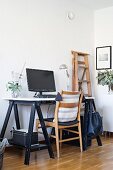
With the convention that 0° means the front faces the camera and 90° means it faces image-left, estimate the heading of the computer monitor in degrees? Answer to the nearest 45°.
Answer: approximately 315°

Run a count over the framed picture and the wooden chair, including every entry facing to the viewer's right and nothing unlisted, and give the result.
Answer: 0

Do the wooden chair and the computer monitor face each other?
yes

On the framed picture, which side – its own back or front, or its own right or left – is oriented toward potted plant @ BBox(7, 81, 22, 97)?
front

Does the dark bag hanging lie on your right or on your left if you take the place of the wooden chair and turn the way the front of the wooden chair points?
on your right

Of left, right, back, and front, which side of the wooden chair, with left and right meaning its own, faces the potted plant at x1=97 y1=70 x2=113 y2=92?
right

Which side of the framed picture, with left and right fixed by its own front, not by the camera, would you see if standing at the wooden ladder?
front

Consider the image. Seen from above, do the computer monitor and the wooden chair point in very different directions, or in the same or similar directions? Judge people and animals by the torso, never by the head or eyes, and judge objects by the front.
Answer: very different directions

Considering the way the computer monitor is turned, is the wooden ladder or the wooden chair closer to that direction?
the wooden chair

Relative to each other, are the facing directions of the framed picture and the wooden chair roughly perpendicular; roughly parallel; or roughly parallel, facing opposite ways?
roughly perpendicular

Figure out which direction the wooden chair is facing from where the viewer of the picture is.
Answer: facing away from the viewer and to the left of the viewer

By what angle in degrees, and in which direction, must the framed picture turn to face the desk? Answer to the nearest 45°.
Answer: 0° — it already faces it
